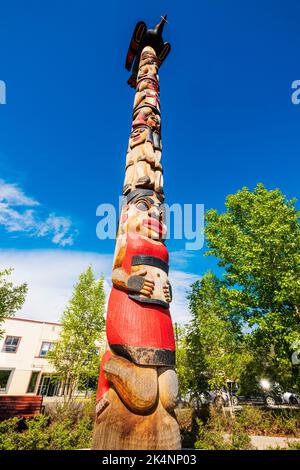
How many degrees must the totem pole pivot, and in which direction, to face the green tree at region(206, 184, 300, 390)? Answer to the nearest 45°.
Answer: approximately 90° to its left

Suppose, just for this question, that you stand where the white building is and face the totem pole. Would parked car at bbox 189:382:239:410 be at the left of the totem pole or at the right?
left

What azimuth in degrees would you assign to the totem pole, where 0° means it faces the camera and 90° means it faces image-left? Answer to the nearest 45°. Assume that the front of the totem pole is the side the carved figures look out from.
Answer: approximately 315°

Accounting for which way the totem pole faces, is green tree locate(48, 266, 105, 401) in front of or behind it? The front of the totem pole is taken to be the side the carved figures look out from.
behind

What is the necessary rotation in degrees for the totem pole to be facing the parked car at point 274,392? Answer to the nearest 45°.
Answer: approximately 90° to its left

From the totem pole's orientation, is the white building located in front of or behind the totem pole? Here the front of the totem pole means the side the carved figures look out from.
behind

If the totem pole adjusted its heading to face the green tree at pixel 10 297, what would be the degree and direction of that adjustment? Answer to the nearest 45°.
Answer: approximately 180°

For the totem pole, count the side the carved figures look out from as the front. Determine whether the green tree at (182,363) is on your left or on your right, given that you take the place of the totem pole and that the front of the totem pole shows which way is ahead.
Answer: on your left
